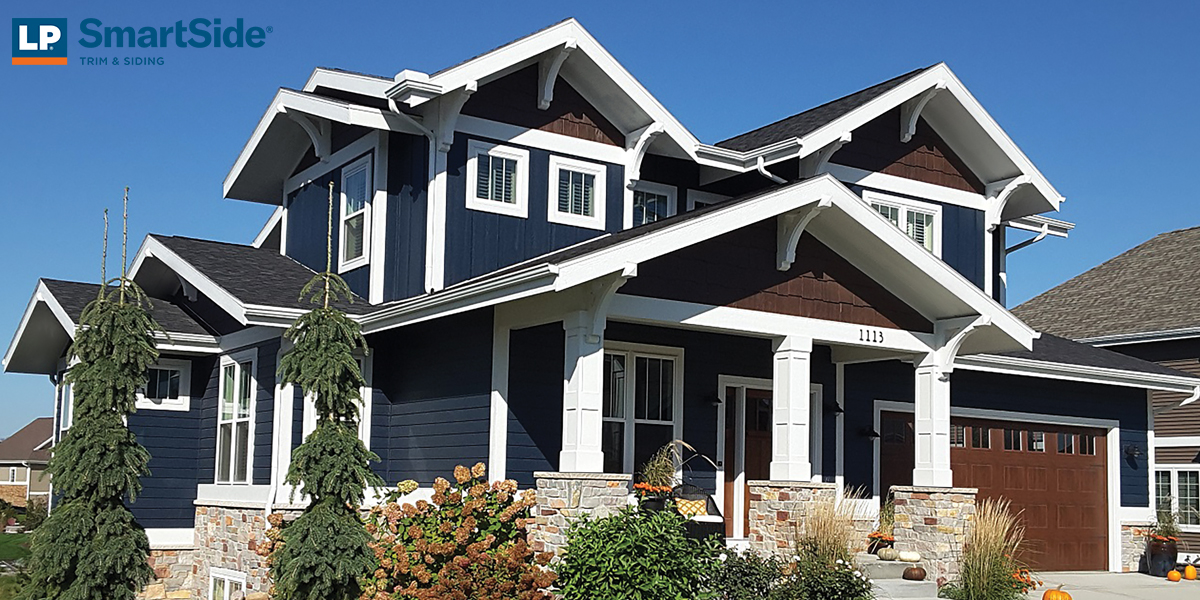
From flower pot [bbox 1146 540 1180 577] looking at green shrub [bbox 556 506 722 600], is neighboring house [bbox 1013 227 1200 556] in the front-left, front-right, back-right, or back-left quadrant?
back-right

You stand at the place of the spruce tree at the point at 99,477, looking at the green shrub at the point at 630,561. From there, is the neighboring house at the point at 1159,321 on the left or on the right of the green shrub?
left

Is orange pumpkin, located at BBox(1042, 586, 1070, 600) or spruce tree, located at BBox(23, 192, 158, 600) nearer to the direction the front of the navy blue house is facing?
the orange pumpkin

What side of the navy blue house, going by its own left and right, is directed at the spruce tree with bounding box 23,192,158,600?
right

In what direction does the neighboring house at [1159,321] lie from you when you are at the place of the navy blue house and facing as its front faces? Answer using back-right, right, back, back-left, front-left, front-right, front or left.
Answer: left

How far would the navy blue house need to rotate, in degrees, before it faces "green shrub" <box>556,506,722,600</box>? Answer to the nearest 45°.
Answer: approximately 45° to its right

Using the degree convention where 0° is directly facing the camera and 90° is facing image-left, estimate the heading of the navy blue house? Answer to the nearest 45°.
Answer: approximately 315°

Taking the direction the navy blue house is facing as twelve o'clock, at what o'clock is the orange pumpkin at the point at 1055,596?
The orange pumpkin is roughly at 11 o'clock from the navy blue house.

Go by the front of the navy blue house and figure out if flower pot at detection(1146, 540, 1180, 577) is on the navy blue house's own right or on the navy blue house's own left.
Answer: on the navy blue house's own left
